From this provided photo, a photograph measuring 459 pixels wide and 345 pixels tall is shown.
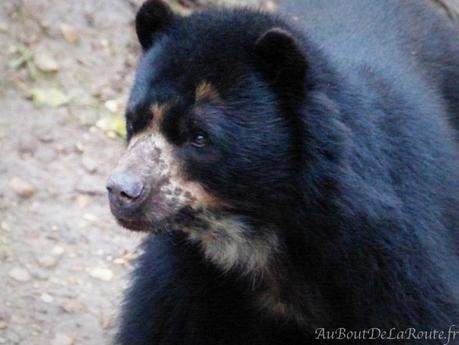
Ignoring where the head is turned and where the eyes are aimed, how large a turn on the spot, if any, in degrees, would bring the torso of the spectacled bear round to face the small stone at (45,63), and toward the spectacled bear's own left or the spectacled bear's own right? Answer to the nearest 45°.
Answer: approximately 90° to the spectacled bear's own right

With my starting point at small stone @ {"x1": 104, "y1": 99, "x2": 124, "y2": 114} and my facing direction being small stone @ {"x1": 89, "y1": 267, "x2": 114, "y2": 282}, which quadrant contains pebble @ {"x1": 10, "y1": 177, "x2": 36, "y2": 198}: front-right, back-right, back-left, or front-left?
front-right

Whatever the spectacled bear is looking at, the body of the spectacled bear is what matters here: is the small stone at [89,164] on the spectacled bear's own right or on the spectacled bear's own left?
on the spectacled bear's own right

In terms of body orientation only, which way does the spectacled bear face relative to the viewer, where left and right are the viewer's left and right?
facing the viewer and to the left of the viewer

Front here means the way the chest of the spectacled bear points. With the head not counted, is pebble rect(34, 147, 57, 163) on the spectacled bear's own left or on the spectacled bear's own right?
on the spectacled bear's own right

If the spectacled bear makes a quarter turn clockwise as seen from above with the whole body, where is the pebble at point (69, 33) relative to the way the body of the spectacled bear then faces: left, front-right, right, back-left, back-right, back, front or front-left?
front

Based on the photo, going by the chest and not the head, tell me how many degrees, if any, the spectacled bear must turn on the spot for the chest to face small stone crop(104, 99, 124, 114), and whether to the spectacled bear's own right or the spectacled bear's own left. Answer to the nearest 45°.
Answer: approximately 90° to the spectacled bear's own right
